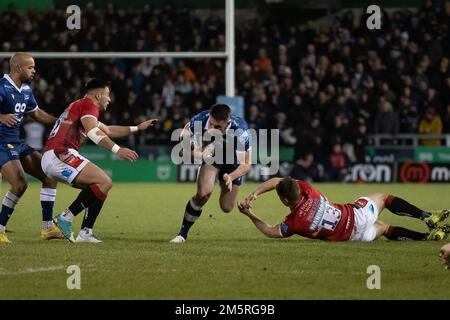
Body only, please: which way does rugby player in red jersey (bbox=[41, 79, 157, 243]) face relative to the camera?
to the viewer's right

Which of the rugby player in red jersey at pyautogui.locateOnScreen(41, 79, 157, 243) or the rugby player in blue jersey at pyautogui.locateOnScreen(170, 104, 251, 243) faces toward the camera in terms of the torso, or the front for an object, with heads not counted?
the rugby player in blue jersey

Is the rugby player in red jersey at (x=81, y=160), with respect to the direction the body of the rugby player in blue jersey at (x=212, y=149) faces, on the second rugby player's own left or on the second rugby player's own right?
on the second rugby player's own right

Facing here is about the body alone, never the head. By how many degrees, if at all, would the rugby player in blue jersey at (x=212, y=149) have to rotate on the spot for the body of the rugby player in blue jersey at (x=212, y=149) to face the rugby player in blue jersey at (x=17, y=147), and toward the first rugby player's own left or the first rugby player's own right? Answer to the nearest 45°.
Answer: approximately 90° to the first rugby player's own right

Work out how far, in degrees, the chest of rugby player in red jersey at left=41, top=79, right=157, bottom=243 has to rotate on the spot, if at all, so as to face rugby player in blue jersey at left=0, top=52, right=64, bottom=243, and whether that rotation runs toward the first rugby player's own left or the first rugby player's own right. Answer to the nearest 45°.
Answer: approximately 135° to the first rugby player's own left

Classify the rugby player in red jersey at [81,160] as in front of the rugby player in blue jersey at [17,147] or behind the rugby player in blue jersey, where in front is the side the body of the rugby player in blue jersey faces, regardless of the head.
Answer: in front

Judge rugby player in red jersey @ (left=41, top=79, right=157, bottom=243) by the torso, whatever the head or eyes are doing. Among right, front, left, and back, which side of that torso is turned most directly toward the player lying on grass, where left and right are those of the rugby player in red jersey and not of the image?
front

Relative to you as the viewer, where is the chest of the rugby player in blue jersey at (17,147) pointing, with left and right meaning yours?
facing the viewer and to the right of the viewer

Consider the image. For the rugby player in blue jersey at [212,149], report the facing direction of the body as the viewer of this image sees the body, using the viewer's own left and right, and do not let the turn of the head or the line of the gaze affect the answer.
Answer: facing the viewer

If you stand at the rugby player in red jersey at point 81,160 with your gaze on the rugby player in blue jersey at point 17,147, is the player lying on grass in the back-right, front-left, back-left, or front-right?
back-right

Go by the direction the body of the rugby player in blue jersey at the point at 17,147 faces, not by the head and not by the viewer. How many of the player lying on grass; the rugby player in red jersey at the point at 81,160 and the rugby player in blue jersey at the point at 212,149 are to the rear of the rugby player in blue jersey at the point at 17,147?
0

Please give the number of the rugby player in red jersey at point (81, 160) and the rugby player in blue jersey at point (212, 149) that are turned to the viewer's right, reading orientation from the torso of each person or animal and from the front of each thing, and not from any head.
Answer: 1

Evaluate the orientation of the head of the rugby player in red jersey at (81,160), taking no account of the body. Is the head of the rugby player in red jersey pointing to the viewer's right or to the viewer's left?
to the viewer's right
